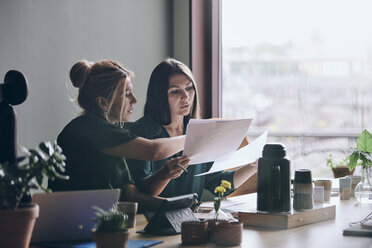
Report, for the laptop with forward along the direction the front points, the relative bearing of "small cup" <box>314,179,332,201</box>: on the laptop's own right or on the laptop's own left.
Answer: on the laptop's own right

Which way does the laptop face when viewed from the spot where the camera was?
facing away from the viewer

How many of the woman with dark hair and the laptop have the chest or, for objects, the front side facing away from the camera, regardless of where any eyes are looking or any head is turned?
1

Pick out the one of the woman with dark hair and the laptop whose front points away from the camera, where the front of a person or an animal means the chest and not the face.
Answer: the laptop

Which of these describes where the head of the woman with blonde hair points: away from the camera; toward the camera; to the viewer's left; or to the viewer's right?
to the viewer's right

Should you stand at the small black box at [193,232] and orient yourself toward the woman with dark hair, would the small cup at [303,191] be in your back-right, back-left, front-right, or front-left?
front-right

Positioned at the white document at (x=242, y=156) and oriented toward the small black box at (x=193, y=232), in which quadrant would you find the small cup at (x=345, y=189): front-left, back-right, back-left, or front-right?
back-left

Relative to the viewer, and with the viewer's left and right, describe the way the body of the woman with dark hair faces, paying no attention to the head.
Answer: facing the viewer and to the right of the viewer

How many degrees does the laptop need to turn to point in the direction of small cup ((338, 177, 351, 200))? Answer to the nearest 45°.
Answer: approximately 45° to its right

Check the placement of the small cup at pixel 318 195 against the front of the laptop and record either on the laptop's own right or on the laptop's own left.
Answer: on the laptop's own right

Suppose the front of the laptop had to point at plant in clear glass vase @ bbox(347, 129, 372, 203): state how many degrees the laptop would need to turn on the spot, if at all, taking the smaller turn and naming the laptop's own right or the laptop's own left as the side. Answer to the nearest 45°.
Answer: approximately 45° to the laptop's own right

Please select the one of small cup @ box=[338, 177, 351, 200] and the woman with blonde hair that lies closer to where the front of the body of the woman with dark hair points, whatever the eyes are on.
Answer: the small cup

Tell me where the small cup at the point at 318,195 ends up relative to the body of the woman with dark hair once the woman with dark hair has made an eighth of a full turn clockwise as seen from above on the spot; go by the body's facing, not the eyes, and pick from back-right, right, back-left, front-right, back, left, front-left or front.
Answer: front-left

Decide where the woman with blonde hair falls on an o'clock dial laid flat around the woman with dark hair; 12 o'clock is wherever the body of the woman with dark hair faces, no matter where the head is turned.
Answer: The woman with blonde hair is roughly at 2 o'clock from the woman with dark hair.

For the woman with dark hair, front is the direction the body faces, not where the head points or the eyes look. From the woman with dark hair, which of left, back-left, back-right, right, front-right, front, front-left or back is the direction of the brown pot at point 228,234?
front-right

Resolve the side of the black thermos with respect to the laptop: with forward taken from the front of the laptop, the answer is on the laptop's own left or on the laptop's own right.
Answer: on the laptop's own right
